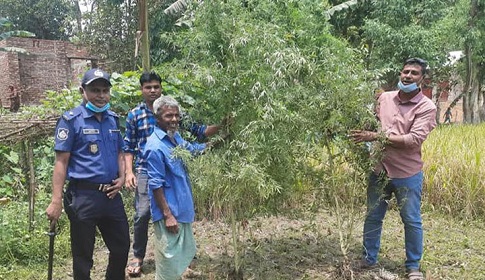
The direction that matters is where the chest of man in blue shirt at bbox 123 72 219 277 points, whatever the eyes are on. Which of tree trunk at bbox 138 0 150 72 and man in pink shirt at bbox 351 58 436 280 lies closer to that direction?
the man in pink shirt

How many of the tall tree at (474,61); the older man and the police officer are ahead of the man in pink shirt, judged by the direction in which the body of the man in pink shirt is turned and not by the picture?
2

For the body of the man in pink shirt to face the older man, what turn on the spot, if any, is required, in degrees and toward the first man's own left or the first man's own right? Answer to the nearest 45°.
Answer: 0° — they already face them
